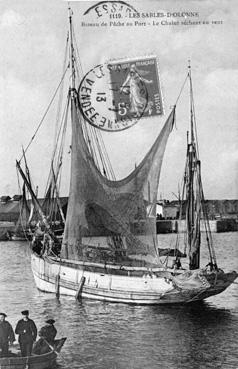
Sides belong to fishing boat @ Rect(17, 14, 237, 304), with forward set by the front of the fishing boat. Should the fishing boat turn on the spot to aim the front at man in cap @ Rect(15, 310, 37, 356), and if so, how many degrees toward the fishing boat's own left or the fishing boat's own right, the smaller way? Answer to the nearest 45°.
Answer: approximately 90° to the fishing boat's own left

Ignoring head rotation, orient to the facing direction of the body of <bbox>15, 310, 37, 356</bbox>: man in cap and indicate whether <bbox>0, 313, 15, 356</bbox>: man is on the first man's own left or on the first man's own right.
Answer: on the first man's own right

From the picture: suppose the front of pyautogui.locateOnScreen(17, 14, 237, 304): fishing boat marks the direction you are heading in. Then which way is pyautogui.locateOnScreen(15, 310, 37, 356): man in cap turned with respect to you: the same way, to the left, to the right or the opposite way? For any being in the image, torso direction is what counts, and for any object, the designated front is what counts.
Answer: to the left

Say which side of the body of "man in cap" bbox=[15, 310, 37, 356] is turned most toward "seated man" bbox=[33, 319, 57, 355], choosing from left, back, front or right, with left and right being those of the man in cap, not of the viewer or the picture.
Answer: left

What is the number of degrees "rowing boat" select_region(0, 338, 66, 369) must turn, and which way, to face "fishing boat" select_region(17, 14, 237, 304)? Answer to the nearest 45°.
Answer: approximately 45° to its left

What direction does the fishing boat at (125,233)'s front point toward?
to the viewer's left

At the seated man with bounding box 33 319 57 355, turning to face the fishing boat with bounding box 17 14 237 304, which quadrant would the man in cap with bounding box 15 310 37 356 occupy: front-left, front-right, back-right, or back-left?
back-left

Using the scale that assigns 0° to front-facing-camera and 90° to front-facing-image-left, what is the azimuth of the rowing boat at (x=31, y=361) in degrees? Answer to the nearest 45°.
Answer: approximately 270°
